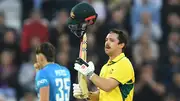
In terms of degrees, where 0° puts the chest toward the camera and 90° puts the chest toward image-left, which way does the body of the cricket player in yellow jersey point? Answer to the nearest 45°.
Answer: approximately 45°

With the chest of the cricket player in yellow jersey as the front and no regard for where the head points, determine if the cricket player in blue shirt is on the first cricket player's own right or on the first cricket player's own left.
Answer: on the first cricket player's own right

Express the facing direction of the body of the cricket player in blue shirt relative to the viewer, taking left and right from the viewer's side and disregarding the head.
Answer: facing away from the viewer and to the left of the viewer
